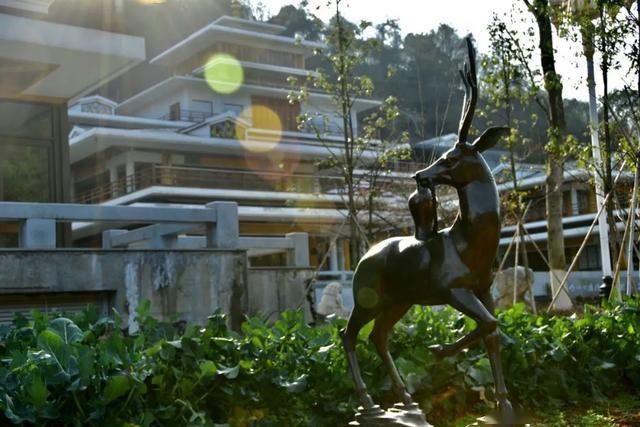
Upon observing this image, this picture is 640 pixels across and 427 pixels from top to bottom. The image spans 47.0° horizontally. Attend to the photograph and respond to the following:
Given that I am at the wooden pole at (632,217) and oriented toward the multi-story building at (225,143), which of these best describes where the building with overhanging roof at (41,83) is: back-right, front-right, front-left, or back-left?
front-left

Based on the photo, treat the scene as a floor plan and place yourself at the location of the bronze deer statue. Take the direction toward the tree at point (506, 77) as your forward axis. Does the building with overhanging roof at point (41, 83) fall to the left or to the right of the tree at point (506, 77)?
left
